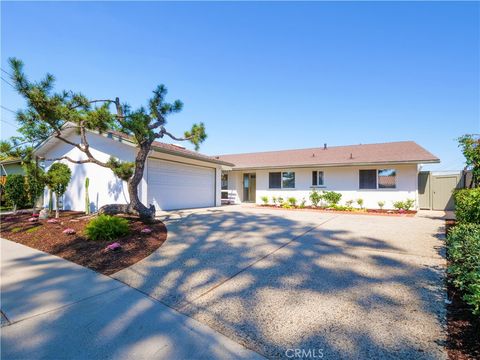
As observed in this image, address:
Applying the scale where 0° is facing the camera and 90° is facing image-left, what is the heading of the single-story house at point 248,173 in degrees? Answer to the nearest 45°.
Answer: approximately 0°

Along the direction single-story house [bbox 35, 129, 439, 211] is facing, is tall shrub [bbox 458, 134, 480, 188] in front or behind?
in front

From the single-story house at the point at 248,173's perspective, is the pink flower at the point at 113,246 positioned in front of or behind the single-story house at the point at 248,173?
in front

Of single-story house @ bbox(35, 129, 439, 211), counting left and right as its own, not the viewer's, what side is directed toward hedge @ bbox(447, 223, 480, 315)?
front

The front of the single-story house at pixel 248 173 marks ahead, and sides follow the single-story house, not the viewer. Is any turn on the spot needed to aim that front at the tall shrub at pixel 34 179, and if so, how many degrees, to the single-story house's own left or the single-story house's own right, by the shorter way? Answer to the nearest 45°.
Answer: approximately 90° to the single-story house's own right

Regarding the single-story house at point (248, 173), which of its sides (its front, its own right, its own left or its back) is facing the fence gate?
left

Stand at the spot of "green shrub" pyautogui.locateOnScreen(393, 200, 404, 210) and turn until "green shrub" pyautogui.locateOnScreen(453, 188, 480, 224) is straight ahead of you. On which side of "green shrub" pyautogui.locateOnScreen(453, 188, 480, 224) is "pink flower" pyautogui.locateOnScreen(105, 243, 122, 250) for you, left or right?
right

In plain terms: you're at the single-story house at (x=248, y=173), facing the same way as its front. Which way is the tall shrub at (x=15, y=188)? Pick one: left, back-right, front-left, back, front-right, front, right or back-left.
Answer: right

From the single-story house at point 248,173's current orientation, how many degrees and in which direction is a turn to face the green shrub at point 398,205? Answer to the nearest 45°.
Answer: approximately 90° to its left

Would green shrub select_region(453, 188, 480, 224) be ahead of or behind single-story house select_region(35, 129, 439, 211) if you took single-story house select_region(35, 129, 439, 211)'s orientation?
ahead
